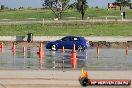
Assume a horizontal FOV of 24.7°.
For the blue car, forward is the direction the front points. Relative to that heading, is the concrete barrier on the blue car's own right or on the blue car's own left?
on the blue car's own right
